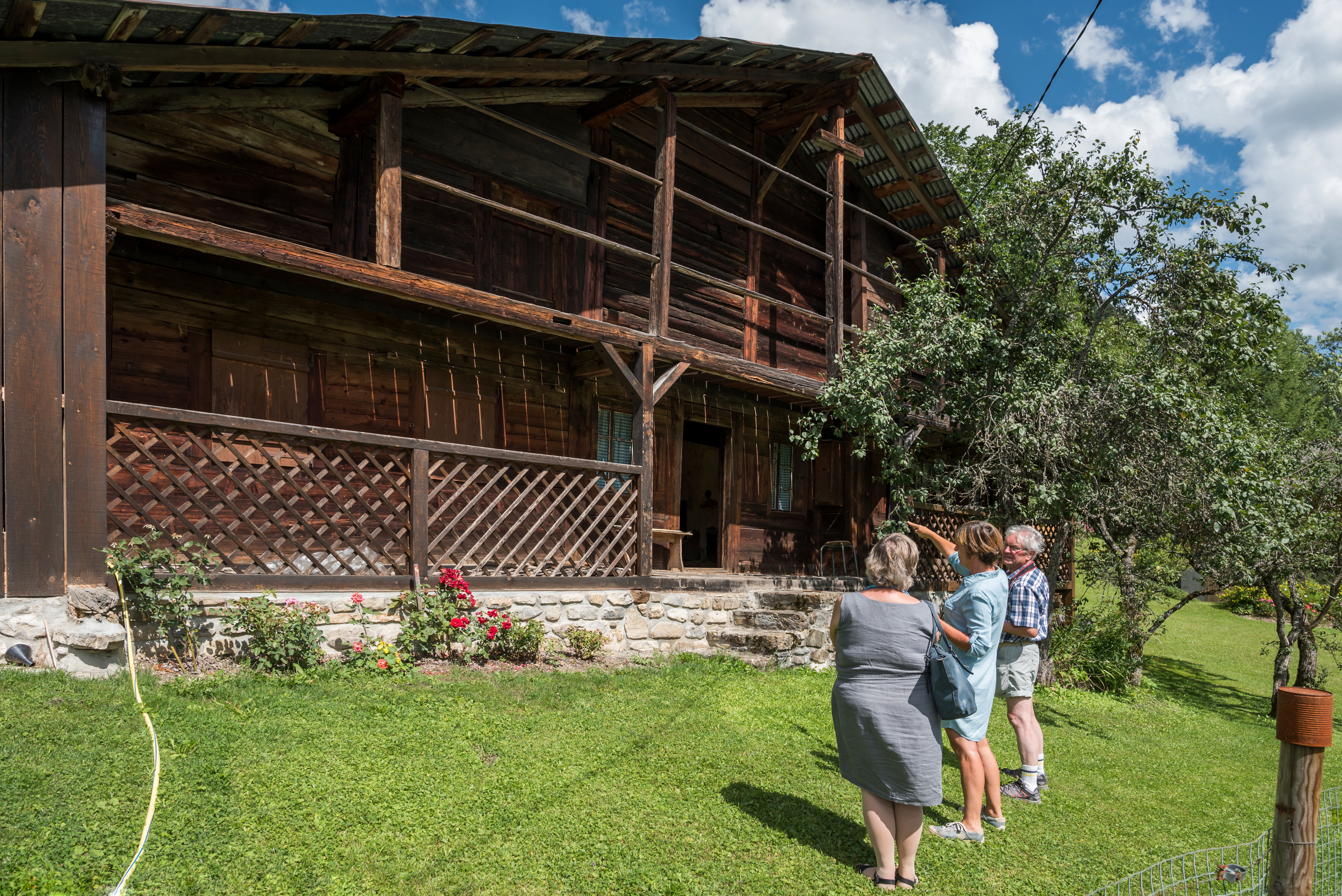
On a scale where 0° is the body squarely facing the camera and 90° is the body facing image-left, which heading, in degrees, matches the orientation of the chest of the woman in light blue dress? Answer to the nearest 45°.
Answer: approximately 90°

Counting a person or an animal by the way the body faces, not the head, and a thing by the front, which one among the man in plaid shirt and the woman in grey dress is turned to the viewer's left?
the man in plaid shirt

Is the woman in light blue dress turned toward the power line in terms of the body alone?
no

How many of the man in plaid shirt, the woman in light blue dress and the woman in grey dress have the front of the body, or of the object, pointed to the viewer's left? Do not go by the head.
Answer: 2

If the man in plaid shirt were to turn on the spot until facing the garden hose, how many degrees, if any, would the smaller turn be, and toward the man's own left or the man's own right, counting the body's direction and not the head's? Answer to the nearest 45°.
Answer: approximately 45° to the man's own left

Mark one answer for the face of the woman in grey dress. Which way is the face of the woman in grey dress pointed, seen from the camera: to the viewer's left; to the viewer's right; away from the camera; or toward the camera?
away from the camera

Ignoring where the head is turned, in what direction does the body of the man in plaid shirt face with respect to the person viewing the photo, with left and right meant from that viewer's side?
facing to the left of the viewer

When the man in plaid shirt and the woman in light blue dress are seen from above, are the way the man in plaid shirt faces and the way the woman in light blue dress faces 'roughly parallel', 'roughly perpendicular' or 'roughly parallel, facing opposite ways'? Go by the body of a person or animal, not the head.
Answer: roughly parallel

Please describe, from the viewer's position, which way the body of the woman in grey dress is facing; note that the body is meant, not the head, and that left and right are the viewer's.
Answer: facing away from the viewer

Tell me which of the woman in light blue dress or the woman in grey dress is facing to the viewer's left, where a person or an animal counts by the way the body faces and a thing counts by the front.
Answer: the woman in light blue dress

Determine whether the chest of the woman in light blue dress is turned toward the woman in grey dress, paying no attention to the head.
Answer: no
